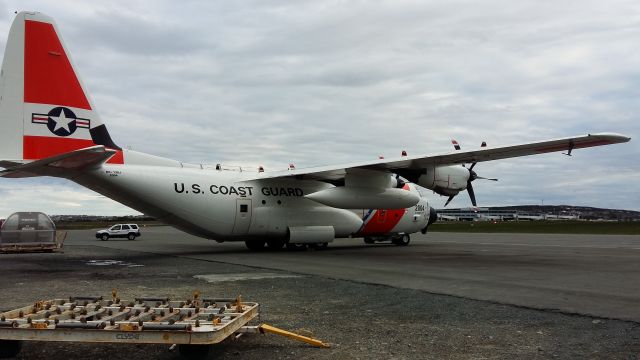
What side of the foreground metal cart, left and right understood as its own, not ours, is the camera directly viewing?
right

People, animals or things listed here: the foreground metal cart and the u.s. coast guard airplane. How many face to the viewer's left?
0

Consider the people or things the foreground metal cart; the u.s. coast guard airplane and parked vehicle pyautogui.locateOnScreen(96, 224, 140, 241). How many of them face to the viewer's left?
1

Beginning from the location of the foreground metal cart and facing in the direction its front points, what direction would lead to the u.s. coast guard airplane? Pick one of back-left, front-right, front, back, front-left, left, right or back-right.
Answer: left

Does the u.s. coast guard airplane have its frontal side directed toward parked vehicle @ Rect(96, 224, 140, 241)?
no

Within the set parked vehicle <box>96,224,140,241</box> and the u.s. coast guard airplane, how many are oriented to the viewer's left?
1

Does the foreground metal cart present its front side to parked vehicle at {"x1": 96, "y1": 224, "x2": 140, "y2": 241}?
no

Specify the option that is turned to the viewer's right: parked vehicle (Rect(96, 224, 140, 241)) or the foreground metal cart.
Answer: the foreground metal cart

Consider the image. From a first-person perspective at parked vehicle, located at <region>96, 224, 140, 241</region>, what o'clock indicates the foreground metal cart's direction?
The foreground metal cart is roughly at 9 o'clock from the parked vehicle.

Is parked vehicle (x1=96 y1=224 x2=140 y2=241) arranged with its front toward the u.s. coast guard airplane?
no

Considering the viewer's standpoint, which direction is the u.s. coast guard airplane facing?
facing away from the viewer and to the right of the viewer

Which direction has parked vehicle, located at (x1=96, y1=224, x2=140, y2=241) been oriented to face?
to the viewer's left

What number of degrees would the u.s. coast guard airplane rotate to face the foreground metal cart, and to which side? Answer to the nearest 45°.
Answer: approximately 135° to its right
